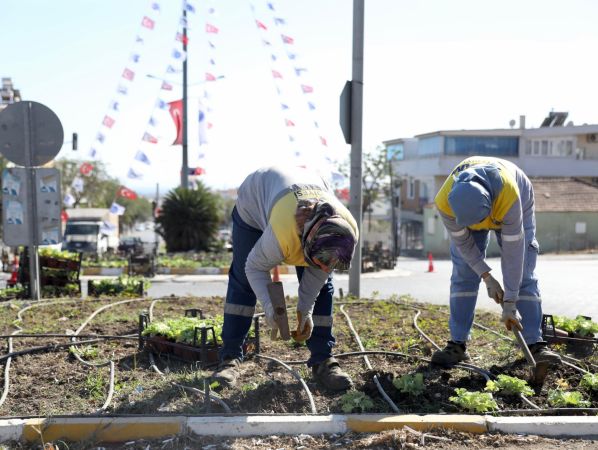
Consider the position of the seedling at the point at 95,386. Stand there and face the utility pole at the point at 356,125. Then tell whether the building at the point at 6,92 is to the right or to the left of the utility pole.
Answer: left

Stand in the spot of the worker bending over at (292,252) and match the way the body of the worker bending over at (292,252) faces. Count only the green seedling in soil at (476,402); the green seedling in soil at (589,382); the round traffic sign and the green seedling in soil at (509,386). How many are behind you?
1

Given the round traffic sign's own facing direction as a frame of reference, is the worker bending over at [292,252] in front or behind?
behind

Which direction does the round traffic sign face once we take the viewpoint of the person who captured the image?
facing away from the viewer

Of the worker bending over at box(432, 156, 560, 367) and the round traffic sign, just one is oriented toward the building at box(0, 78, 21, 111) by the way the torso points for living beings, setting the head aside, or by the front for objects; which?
the round traffic sign

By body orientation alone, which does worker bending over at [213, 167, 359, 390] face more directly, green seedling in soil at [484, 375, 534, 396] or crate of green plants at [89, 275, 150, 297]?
the green seedling in soil

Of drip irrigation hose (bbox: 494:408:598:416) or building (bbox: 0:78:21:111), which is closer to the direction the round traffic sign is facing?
the building

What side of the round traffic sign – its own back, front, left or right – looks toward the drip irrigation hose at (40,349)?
back

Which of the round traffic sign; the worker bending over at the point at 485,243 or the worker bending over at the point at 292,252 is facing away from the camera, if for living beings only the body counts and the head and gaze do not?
the round traffic sign

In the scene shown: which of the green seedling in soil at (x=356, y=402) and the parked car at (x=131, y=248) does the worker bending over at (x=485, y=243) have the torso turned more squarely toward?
the green seedling in soil

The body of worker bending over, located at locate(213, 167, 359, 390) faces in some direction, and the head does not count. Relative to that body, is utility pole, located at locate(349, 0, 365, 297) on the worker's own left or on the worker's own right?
on the worker's own left

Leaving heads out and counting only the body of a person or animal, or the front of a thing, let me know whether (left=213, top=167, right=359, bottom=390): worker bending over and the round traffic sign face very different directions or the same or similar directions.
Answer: very different directions

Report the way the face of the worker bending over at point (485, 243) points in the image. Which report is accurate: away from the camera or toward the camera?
toward the camera
